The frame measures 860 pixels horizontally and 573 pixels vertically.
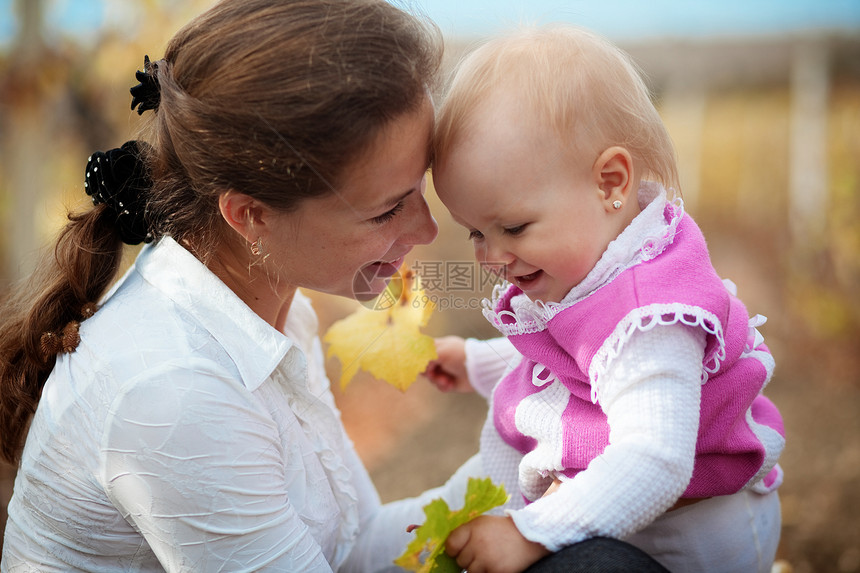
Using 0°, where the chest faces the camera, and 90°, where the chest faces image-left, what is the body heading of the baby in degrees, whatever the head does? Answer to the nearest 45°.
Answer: approximately 45°

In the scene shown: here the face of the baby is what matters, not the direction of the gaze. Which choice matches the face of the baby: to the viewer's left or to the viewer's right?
to the viewer's left

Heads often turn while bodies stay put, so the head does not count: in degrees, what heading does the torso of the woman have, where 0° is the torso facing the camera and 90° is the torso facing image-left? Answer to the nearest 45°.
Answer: approximately 270°
